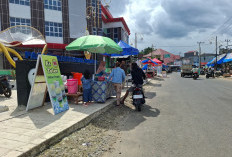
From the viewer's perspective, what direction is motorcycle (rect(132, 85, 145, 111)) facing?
away from the camera

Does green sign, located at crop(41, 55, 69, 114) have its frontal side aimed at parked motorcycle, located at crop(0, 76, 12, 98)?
no

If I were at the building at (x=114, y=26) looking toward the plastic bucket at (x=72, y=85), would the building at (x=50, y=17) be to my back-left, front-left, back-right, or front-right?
front-right

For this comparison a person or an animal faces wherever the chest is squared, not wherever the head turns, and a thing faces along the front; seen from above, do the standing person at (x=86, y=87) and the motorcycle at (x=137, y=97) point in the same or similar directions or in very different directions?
same or similar directions

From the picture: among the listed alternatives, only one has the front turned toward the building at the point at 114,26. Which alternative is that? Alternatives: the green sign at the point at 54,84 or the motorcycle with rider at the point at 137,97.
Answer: the motorcycle with rider

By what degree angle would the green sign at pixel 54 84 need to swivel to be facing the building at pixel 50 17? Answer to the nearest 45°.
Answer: approximately 135° to its left

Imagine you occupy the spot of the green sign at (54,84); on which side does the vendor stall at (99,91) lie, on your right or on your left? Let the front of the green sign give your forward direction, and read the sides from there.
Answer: on your left

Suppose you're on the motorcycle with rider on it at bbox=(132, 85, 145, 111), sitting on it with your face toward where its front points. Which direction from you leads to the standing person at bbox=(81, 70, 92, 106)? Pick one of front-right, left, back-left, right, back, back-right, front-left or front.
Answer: left

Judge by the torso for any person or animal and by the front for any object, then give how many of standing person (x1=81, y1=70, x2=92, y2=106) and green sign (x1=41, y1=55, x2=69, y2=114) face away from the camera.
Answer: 1

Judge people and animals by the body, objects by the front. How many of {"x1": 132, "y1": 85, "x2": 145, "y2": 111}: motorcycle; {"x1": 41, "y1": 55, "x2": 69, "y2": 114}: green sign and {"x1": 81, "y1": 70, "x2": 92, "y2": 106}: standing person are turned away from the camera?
2

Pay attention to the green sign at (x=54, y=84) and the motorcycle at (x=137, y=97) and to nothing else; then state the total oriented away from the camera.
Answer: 1

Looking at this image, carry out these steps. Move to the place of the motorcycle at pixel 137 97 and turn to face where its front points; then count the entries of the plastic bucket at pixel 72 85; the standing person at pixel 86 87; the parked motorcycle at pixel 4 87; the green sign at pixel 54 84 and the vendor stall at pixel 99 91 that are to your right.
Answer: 0

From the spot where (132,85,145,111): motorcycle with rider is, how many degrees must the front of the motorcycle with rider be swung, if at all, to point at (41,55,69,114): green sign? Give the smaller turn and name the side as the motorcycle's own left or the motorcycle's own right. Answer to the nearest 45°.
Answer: approximately 135° to the motorcycle's own left

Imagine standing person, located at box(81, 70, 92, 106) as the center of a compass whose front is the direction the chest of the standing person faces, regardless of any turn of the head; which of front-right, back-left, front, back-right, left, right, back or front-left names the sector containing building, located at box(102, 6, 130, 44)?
front

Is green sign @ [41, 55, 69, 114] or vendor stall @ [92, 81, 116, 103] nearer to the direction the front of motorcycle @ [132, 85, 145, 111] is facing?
the vendor stall
